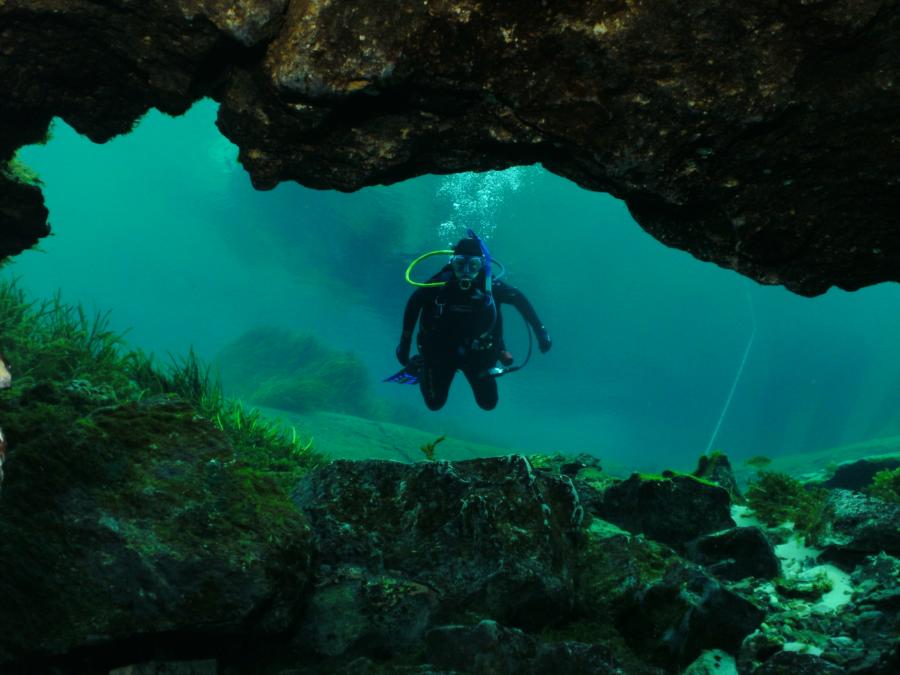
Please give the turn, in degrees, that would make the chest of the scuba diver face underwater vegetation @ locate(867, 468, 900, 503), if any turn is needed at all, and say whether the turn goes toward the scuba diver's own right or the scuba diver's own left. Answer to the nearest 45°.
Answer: approximately 45° to the scuba diver's own left

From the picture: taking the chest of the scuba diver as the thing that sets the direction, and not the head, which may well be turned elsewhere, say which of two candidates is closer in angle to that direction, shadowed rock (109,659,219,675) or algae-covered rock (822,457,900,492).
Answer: the shadowed rock

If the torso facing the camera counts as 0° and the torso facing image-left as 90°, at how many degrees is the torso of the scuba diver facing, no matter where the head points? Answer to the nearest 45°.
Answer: approximately 0°

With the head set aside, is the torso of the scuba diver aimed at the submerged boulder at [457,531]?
yes

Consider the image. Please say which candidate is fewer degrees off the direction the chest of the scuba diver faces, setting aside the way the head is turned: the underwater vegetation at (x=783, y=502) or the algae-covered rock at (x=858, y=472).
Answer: the underwater vegetation
